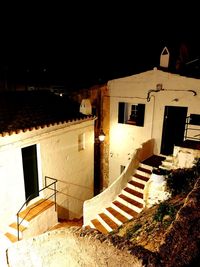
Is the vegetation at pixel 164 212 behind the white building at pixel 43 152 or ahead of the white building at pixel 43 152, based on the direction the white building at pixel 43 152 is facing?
ahead

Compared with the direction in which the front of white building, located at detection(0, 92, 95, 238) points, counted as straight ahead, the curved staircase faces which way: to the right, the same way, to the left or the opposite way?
to the right

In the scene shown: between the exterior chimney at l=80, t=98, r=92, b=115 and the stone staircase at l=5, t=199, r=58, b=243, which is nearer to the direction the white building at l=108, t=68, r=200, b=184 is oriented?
the stone staircase

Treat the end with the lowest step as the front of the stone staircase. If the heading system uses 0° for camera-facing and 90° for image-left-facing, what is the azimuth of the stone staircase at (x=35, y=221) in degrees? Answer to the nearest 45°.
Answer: approximately 45°

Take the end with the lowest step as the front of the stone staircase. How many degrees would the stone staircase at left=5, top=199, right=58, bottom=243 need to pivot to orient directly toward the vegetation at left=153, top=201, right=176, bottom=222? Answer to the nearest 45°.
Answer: approximately 90° to its left

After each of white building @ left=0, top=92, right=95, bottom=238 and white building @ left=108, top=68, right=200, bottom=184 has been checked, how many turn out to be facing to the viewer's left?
0

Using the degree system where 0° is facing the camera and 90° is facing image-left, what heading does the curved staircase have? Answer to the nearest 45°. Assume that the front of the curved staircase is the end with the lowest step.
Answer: approximately 45°

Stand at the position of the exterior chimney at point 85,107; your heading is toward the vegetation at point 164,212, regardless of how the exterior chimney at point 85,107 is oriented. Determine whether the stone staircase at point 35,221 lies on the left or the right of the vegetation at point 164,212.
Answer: right

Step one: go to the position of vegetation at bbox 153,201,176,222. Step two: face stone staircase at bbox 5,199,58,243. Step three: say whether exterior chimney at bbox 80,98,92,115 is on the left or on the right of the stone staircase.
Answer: right
